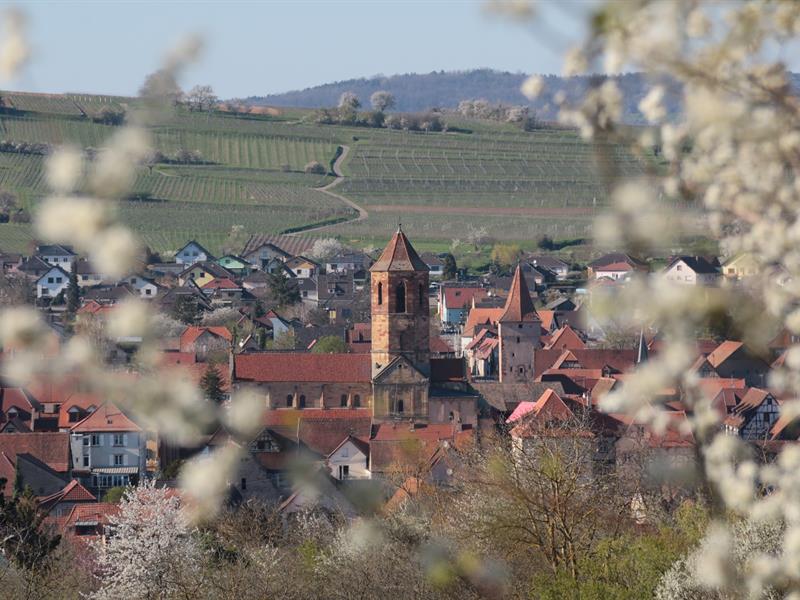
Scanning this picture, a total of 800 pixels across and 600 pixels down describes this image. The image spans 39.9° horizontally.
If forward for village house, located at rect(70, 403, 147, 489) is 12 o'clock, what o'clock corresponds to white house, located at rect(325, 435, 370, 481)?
The white house is roughly at 10 o'clock from the village house.

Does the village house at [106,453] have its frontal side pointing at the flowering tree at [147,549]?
yes

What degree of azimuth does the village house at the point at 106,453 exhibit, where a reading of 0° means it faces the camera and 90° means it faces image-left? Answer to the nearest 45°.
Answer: approximately 0°

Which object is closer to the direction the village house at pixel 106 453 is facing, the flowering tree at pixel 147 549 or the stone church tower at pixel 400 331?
the flowering tree

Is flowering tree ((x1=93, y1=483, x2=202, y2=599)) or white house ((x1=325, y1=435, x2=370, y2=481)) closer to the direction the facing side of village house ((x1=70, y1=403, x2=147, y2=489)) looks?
the flowering tree

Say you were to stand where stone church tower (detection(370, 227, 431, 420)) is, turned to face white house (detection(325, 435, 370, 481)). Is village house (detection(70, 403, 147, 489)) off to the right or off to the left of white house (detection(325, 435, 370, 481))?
right
